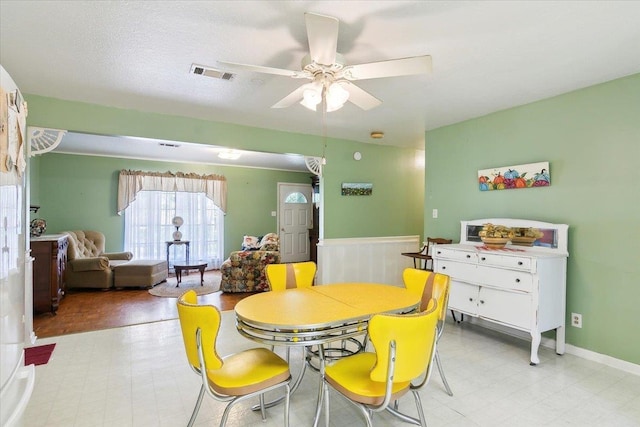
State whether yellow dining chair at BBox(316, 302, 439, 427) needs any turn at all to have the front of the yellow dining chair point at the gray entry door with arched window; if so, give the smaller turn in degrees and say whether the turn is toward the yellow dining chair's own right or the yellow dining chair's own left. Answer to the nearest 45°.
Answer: approximately 45° to the yellow dining chair's own right

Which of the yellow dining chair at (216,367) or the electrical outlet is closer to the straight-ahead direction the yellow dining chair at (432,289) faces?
the yellow dining chair

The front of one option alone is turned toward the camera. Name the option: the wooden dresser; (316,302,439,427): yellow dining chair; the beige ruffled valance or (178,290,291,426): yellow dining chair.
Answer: the beige ruffled valance

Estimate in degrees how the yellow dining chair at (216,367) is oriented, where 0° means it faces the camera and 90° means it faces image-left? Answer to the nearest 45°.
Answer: approximately 225°

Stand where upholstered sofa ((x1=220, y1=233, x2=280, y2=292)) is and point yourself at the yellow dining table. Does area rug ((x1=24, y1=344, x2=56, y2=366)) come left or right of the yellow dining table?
right

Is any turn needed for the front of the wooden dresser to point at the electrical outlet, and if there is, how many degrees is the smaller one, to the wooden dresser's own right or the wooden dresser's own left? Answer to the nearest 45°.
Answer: approximately 45° to the wooden dresser's own right

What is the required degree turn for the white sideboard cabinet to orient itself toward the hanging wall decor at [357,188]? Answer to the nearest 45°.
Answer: approximately 90° to its right

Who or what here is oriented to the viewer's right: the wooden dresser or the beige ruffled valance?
the wooden dresser

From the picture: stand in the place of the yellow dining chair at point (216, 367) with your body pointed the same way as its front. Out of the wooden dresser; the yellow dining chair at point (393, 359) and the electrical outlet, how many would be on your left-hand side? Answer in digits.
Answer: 1

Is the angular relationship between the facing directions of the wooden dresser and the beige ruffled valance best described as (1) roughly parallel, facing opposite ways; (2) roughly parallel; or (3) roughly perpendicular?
roughly perpendicular

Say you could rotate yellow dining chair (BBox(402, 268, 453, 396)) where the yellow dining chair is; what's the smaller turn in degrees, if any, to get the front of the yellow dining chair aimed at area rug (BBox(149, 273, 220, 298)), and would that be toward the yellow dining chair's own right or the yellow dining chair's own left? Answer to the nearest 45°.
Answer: approximately 90° to the yellow dining chair's own right

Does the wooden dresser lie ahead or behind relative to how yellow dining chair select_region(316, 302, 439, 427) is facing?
ahead

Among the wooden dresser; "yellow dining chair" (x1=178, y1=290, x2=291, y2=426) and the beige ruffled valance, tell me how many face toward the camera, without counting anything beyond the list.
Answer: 1

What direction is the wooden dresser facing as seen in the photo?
to the viewer's right

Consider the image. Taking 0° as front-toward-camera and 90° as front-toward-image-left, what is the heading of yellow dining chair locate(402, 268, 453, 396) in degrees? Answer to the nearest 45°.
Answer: approximately 45°

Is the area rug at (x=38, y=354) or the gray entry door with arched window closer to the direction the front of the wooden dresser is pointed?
the gray entry door with arched window
